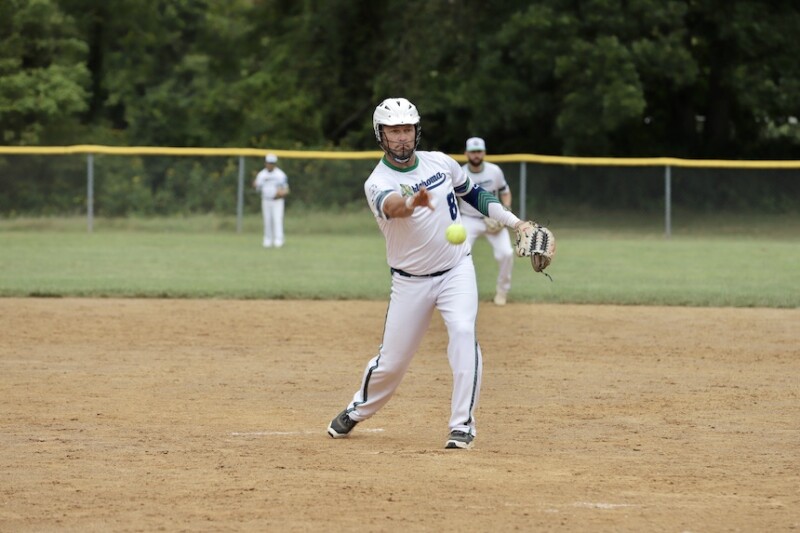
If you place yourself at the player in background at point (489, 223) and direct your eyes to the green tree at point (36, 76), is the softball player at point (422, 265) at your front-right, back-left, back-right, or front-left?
back-left

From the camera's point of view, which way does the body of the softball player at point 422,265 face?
toward the camera

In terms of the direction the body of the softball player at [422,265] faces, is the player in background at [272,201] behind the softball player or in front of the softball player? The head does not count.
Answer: behind

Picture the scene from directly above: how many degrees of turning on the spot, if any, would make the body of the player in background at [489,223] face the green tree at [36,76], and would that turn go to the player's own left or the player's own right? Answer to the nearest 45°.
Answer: approximately 135° to the player's own right

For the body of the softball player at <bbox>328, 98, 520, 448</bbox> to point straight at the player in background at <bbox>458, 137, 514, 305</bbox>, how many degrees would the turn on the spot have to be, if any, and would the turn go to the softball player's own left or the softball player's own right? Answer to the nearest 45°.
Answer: approximately 180°

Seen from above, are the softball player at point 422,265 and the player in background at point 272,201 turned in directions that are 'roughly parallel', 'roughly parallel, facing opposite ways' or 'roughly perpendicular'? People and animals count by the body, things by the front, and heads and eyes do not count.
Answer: roughly parallel

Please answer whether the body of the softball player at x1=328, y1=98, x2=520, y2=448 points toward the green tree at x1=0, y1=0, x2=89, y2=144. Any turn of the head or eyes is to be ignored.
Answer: no

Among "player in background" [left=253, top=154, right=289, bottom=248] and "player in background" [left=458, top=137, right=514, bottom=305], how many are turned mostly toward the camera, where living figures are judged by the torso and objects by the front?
2

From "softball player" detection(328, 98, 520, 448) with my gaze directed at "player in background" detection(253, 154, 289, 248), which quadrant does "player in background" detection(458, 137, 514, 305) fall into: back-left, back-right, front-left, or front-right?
front-right

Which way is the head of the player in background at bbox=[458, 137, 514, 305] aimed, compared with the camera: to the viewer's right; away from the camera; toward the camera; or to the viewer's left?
toward the camera

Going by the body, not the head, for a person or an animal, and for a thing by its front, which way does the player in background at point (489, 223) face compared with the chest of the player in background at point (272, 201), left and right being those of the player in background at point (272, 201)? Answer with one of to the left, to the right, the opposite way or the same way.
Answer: the same way

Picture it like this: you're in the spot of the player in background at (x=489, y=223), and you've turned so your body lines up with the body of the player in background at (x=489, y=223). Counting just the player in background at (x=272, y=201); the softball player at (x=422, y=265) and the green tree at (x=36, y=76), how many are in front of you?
1

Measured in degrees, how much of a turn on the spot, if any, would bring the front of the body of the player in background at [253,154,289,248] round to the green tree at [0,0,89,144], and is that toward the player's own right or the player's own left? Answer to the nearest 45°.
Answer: approximately 135° to the player's own right

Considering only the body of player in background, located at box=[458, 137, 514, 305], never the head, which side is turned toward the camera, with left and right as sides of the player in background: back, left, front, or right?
front

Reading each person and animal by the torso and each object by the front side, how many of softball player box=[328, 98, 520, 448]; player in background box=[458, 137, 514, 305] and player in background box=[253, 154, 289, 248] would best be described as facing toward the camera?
3

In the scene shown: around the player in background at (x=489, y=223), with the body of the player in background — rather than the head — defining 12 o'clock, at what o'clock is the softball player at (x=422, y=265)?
The softball player is roughly at 12 o'clock from the player in background.

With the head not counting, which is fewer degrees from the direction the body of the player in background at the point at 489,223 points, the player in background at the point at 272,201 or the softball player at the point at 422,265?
the softball player
